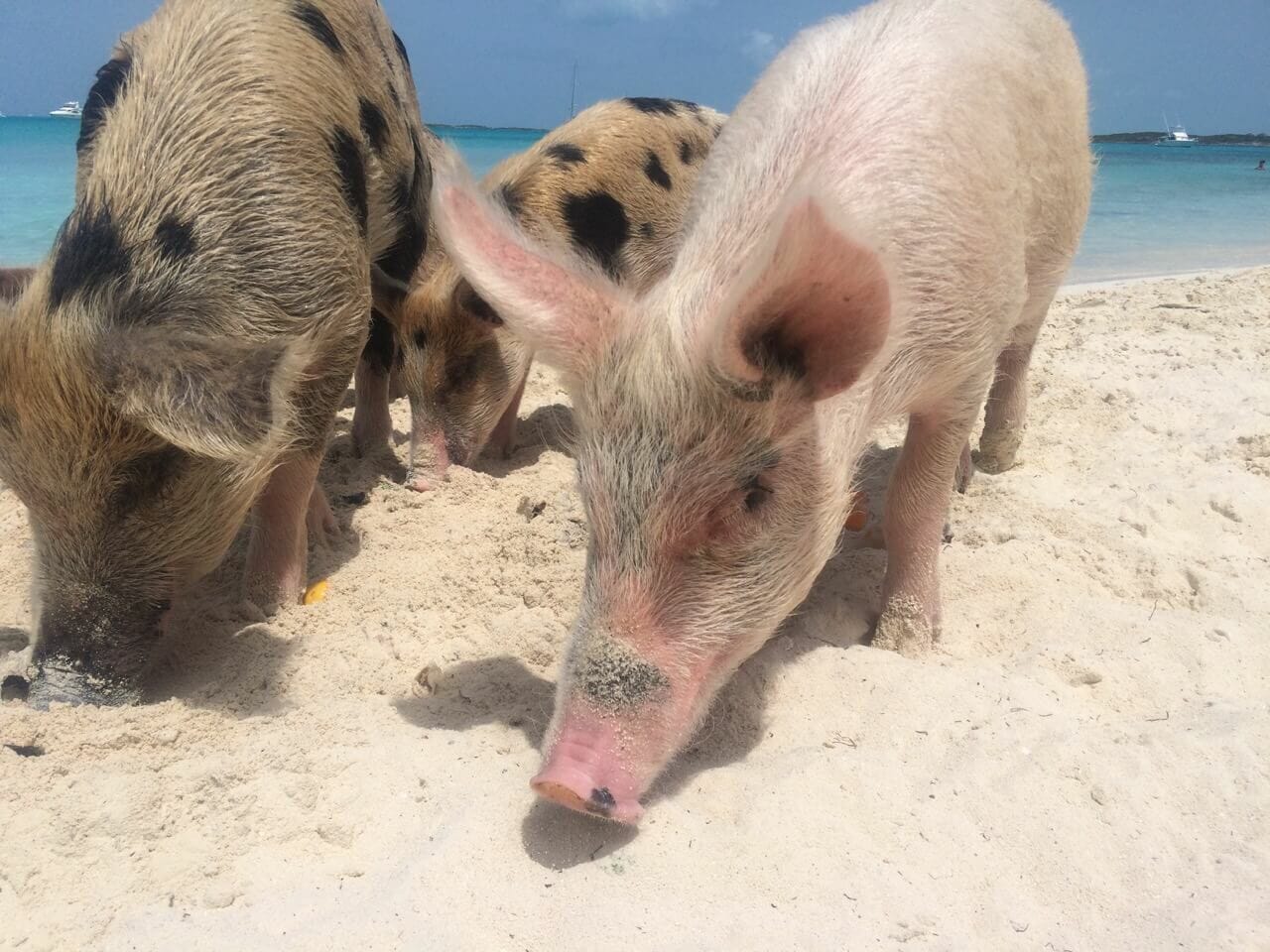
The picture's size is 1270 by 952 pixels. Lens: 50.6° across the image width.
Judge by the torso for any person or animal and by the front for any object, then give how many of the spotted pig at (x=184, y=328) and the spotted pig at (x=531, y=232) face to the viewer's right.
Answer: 0

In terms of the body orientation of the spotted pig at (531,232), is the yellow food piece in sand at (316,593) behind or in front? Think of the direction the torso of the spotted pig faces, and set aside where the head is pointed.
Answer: in front

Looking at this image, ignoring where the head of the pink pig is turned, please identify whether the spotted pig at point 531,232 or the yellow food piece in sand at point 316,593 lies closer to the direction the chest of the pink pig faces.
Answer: the yellow food piece in sand

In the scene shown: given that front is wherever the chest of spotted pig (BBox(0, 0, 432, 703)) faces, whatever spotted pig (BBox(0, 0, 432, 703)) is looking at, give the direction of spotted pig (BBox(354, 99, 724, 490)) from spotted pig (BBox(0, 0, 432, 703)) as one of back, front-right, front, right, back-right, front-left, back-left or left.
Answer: back

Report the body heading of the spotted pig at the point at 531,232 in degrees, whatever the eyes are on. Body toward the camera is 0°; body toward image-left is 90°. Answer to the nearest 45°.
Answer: approximately 45°

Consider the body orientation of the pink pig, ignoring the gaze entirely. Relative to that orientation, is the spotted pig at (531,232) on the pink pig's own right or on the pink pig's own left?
on the pink pig's own right

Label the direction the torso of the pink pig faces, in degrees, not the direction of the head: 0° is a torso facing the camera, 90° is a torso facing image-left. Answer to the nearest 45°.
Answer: approximately 45°

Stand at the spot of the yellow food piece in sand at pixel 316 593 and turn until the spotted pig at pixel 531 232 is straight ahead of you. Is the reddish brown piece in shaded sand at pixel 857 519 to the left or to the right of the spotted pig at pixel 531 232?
right

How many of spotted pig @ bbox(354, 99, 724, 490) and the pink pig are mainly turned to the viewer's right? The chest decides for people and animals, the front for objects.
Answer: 0

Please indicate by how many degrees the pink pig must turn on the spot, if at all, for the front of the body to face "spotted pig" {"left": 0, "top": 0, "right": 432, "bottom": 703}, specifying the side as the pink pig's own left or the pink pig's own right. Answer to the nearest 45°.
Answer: approximately 45° to the pink pig's own right

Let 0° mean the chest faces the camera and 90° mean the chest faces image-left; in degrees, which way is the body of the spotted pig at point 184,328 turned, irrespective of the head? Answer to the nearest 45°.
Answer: approximately 45°
